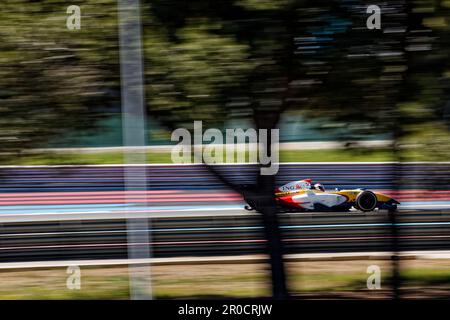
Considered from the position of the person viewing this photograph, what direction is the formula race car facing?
facing to the right of the viewer
